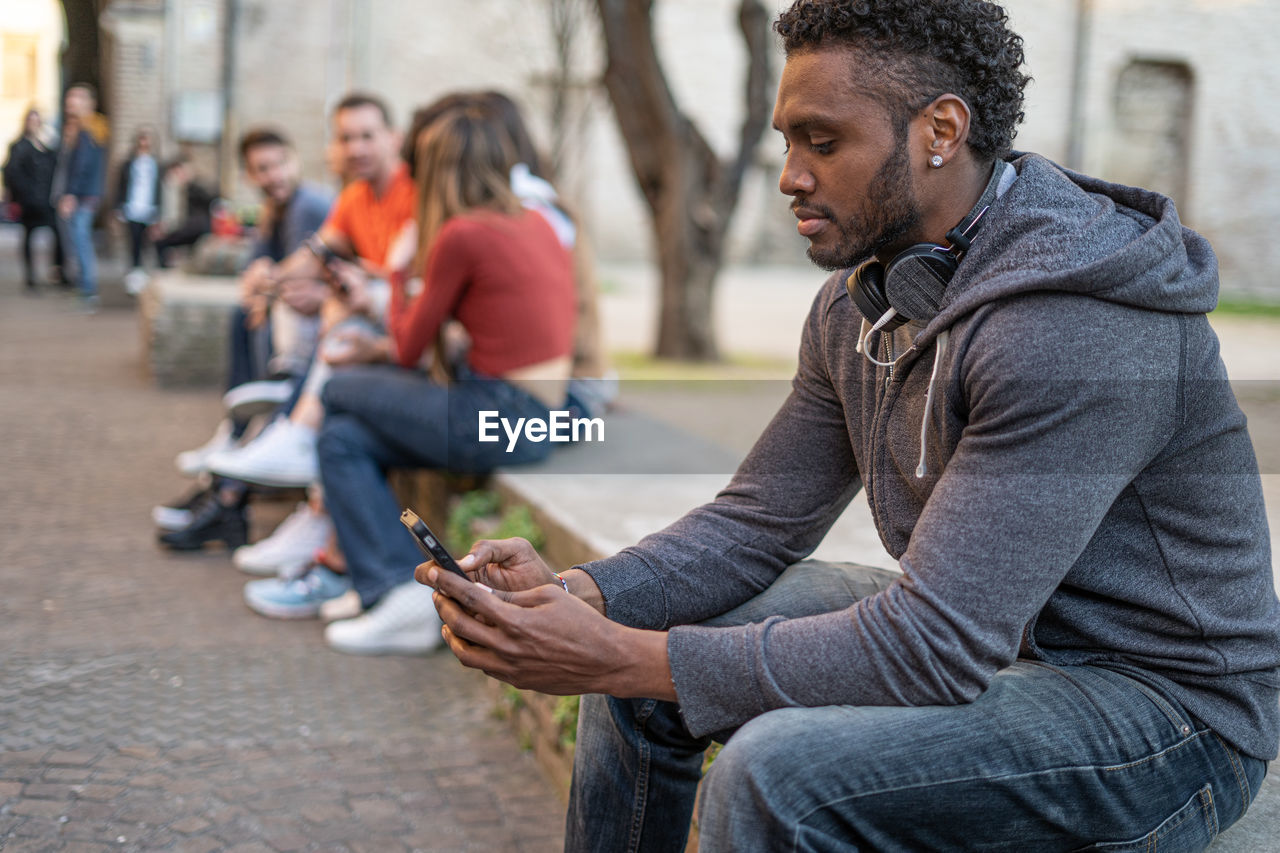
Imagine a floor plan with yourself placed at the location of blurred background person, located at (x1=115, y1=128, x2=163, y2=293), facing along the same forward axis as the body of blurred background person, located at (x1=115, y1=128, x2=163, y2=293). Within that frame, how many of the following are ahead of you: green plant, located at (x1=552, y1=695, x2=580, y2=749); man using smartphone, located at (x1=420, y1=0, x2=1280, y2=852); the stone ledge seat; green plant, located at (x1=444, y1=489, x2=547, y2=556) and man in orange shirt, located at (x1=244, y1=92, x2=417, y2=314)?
5

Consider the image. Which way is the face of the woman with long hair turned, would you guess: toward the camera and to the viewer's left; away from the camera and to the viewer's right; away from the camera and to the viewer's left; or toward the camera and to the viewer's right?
away from the camera and to the viewer's left

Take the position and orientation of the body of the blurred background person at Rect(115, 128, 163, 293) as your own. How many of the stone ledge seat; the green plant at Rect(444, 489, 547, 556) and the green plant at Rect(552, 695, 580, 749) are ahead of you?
3

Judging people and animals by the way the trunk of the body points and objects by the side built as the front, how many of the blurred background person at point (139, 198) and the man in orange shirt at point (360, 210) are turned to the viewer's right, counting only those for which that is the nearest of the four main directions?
0

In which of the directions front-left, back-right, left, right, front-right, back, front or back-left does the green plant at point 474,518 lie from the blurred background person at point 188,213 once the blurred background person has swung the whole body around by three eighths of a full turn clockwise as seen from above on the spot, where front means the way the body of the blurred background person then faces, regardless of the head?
back-right

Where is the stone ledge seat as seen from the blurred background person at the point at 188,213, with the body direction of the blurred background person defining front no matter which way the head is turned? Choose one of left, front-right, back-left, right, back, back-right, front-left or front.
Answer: left

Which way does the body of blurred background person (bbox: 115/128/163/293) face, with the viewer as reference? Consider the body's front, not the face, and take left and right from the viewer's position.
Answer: facing the viewer

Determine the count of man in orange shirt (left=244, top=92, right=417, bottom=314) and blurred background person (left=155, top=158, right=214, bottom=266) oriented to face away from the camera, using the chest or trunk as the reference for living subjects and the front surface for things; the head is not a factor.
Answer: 0

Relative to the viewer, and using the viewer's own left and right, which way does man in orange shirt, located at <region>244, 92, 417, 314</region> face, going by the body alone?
facing the viewer and to the left of the viewer

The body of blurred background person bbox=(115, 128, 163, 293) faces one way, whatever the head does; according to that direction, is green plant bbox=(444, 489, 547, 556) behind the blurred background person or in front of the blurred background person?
in front

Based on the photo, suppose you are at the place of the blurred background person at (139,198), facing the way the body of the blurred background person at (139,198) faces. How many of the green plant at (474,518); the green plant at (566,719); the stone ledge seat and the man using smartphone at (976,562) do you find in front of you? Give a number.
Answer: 4

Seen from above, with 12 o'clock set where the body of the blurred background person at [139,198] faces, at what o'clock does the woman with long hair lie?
The woman with long hair is roughly at 12 o'clock from the blurred background person.
